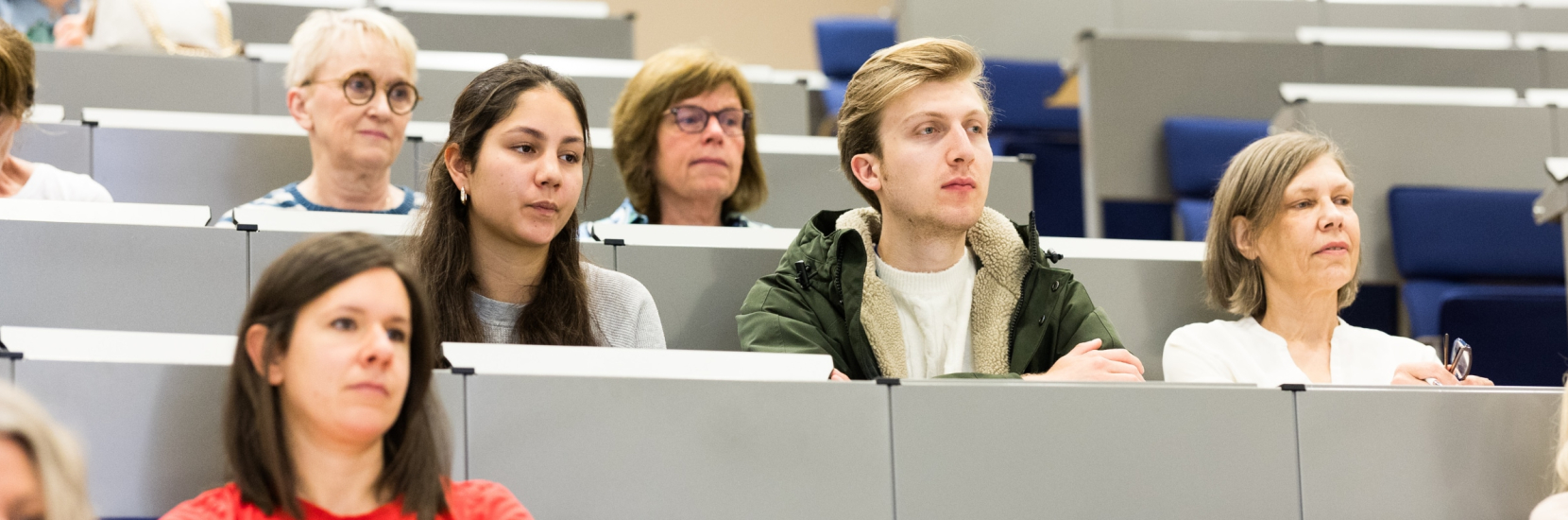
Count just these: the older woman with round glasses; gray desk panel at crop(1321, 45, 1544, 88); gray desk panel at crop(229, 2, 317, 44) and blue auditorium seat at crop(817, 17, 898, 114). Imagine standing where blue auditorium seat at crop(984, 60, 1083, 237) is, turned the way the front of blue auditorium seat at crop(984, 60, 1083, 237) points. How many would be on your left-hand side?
1

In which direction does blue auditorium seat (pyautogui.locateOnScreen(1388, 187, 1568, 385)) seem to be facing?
toward the camera

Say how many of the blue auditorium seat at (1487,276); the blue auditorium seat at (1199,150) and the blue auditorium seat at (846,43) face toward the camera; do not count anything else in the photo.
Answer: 3

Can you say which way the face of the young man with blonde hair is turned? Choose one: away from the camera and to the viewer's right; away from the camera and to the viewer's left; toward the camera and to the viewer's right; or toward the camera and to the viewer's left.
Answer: toward the camera and to the viewer's right

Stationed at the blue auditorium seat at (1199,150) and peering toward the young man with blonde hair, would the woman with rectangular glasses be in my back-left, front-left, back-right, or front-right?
front-right

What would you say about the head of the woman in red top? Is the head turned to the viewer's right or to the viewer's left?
to the viewer's right

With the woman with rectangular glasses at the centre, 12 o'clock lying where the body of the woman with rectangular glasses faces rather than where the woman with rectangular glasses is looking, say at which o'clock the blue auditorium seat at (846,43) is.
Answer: The blue auditorium seat is roughly at 8 o'clock from the woman with rectangular glasses.

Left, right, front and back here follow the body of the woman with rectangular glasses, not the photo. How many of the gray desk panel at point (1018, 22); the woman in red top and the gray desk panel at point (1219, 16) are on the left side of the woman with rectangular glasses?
2

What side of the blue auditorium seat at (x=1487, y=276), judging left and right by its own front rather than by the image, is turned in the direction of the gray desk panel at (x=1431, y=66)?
back

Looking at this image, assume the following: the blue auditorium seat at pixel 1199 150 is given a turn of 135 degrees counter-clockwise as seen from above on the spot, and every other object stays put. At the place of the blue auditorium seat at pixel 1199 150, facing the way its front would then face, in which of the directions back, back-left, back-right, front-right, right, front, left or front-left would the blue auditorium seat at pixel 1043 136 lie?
left

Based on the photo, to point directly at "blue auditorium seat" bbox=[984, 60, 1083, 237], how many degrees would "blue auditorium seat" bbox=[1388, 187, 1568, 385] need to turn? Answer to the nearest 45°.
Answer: approximately 135° to its right

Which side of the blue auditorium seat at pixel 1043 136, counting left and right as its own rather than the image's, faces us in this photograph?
front

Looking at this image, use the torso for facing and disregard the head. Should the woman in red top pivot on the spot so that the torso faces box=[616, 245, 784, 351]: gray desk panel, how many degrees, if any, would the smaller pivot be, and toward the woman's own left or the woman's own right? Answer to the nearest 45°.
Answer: approximately 90° to the woman's own left
